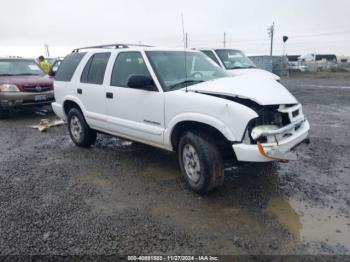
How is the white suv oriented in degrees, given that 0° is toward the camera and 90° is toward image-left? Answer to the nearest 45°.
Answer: approximately 315°

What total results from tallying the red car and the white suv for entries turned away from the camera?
0

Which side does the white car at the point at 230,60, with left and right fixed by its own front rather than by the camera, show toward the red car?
right

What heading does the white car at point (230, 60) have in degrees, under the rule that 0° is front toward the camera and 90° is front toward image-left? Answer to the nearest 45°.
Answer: approximately 315°

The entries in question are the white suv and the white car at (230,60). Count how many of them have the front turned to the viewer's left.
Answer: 0

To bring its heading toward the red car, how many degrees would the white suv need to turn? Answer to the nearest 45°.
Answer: approximately 180°

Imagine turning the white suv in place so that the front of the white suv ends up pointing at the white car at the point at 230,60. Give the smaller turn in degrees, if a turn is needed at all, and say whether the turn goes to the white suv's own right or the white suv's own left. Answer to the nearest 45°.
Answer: approximately 135° to the white suv's own left

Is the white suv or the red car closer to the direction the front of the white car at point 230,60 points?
the white suv

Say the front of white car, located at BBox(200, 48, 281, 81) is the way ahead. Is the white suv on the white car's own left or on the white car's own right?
on the white car's own right
